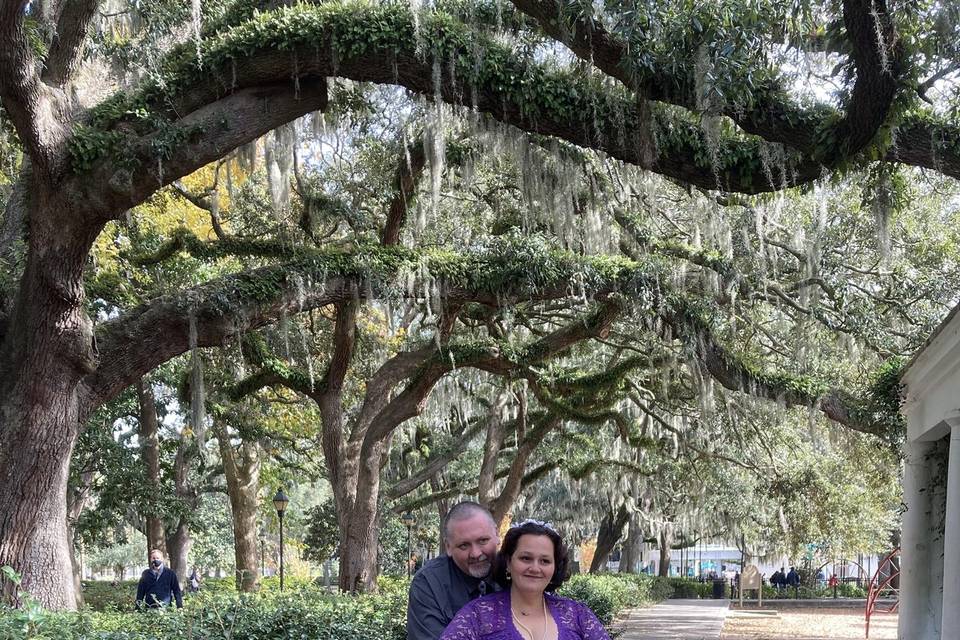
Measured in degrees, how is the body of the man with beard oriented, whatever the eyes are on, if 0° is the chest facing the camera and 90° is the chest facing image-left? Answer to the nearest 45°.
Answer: approximately 315°

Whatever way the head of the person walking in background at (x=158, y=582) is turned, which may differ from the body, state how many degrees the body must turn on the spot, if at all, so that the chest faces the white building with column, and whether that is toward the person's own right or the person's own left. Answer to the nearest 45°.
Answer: approximately 90° to the person's own left

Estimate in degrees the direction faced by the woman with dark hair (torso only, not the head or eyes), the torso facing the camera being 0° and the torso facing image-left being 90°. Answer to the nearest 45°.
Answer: approximately 0°

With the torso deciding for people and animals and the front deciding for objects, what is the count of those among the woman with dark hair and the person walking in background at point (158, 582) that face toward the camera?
2

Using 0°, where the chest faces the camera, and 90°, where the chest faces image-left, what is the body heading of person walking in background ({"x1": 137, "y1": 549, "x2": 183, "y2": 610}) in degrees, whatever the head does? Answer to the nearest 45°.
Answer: approximately 0°

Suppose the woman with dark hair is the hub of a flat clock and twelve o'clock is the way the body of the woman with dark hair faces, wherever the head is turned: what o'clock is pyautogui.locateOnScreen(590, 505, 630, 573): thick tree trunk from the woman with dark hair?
The thick tree trunk is roughly at 6 o'clock from the woman with dark hair.

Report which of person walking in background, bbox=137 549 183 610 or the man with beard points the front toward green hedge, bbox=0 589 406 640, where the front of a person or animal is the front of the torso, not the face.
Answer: the person walking in background
